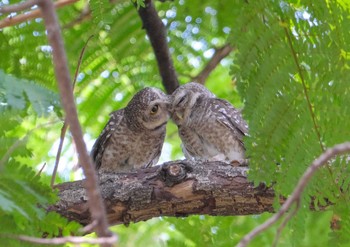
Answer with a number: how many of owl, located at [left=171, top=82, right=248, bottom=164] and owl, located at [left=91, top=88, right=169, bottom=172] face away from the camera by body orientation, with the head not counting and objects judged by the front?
0

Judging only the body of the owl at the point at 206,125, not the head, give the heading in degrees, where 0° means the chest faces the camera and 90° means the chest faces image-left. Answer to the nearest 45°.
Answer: approximately 45°

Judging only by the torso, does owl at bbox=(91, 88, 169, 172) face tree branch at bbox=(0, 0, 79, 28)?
no

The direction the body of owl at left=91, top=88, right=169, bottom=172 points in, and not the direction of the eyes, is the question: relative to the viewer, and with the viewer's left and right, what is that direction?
facing the viewer and to the right of the viewer

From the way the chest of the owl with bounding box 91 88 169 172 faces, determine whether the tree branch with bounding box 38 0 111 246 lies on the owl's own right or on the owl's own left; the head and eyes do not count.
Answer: on the owl's own right
